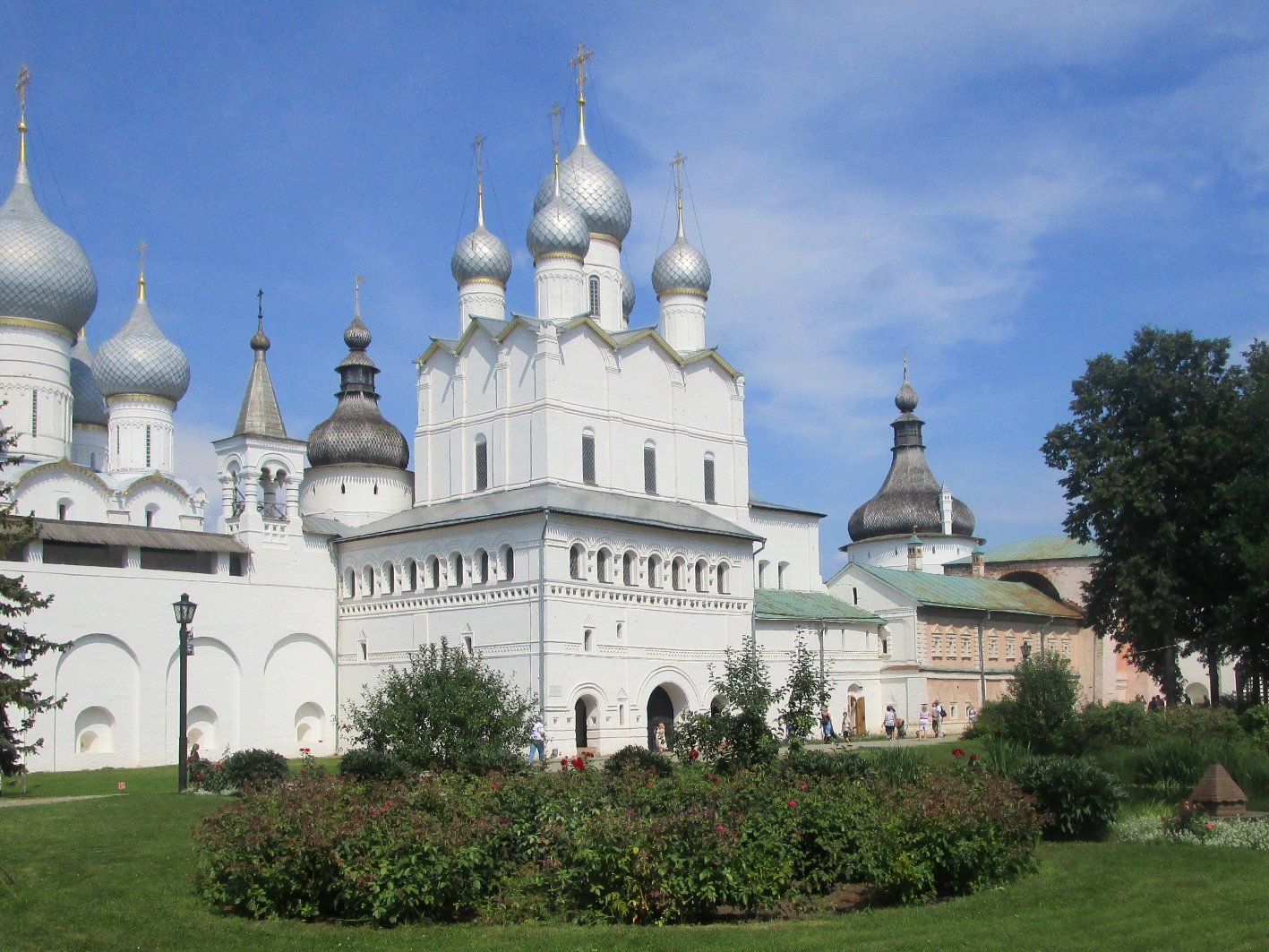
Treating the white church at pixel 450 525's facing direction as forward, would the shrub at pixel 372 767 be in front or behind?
in front

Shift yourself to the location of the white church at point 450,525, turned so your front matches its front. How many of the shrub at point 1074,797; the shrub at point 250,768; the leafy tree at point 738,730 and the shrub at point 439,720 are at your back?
0

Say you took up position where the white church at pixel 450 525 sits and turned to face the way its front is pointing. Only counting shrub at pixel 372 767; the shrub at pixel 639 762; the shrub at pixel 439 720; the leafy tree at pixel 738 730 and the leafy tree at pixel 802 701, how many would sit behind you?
0

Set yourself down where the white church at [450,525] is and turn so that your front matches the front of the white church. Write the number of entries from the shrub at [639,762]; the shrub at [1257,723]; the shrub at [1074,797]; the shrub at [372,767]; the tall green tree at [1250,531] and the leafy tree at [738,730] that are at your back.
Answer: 0

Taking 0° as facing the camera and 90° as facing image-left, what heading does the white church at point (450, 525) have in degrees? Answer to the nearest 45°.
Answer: approximately 315°

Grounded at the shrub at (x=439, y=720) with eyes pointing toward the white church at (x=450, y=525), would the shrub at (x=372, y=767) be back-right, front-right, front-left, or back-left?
back-left

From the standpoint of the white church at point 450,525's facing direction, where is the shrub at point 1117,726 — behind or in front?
in front

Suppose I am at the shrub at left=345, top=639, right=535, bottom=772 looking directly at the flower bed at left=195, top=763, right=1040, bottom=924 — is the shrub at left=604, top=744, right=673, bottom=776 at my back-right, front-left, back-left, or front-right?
front-left

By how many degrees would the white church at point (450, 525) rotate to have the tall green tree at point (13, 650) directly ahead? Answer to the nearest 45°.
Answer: approximately 45° to its right

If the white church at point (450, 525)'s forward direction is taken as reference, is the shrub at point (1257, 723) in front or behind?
in front

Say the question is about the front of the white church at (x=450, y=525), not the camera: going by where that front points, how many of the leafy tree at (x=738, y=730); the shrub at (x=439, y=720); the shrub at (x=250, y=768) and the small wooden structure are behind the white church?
0

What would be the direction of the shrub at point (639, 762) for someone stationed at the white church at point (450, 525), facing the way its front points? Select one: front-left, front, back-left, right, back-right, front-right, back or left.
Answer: front-right

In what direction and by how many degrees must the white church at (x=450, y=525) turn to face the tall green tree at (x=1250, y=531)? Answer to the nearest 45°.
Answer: approximately 45° to its left
